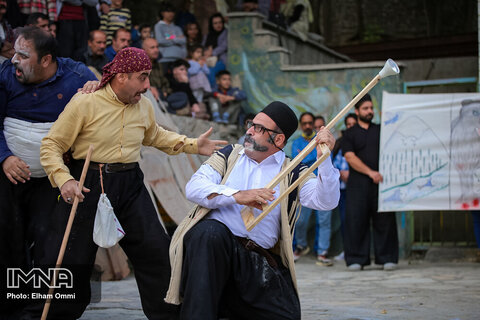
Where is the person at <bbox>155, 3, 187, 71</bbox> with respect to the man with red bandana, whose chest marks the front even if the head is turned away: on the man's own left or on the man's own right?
on the man's own left

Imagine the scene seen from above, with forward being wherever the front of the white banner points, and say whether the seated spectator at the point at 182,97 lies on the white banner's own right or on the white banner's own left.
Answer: on the white banner's own right

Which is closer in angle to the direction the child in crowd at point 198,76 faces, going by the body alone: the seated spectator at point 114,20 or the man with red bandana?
the man with red bandana

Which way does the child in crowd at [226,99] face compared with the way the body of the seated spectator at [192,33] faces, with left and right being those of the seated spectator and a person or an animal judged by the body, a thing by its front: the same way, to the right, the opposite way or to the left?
the same way

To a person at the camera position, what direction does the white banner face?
facing the viewer

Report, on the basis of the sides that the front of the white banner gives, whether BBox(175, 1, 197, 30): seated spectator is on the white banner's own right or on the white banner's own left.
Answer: on the white banner's own right

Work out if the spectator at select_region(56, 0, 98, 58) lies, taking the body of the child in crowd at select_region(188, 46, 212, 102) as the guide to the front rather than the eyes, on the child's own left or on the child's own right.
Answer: on the child's own right

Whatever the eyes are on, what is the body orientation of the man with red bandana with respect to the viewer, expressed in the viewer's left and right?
facing the viewer and to the right of the viewer

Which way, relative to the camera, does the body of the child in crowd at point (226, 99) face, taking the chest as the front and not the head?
toward the camera

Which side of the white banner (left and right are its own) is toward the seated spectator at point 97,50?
right

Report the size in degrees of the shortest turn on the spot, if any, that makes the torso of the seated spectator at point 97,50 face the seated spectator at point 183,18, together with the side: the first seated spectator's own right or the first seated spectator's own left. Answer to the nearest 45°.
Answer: approximately 90° to the first seated spectator's own left

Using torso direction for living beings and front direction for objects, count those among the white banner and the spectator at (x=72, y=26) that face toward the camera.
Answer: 2

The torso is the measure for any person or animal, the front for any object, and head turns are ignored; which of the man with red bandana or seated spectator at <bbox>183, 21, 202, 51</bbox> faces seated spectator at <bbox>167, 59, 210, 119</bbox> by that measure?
seated spectator at <bbox>183, 21, 202, 51</bbox>

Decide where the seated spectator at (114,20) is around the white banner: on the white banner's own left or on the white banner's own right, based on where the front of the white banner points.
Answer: on the white banner's own right

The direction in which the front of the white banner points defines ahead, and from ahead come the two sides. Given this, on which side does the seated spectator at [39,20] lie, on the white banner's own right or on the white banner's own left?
on the white banner's own right
